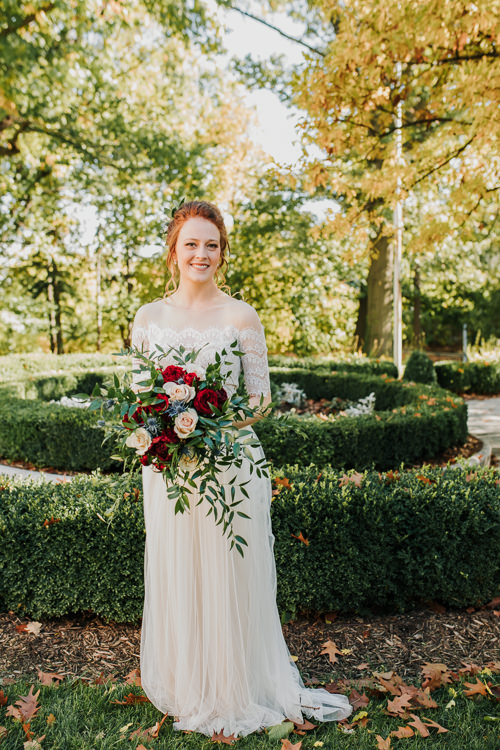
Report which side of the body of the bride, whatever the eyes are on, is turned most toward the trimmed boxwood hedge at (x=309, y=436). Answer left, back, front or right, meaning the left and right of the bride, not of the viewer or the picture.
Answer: back

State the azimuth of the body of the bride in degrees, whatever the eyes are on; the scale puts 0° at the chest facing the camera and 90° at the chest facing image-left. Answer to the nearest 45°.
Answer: approximately 0°

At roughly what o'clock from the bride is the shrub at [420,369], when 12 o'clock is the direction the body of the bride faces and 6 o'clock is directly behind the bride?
The shrub is roughly at 7 o'clock from the bride.

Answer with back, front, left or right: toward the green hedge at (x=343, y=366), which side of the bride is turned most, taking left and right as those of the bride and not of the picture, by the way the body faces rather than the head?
back

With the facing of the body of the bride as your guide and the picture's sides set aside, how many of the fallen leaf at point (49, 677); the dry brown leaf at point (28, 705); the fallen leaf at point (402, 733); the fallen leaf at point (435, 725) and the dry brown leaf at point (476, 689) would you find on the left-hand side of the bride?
3

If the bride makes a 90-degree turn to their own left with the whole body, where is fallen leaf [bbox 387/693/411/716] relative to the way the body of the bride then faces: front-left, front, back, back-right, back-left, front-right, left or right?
front

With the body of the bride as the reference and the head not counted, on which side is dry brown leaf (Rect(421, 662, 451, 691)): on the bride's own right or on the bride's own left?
on the bride's own left

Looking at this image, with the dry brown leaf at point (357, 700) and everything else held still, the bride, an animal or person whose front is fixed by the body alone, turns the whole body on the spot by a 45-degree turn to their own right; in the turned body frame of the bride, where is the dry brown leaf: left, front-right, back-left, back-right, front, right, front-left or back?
back-left

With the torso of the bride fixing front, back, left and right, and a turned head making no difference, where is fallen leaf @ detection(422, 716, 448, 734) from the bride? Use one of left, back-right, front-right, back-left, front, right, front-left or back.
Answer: left
